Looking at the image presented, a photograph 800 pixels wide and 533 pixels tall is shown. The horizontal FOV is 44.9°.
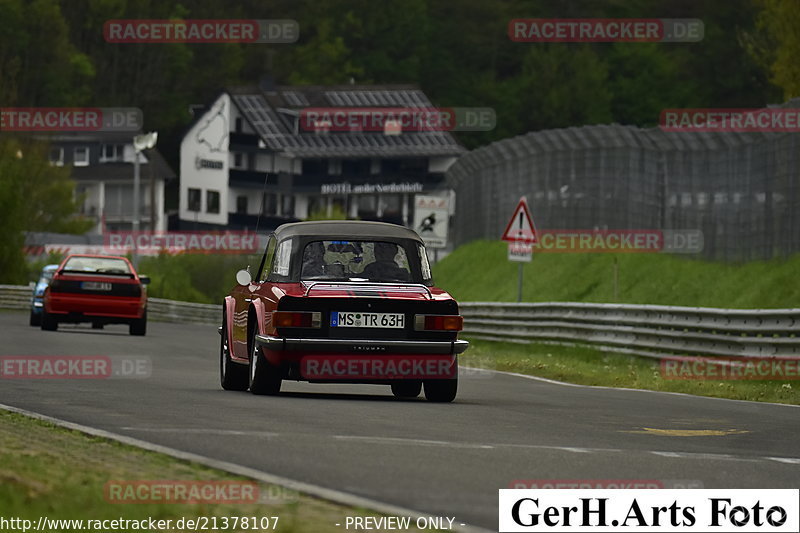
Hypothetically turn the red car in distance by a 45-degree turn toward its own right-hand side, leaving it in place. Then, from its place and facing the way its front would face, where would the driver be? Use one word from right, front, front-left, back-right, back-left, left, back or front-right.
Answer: back-right

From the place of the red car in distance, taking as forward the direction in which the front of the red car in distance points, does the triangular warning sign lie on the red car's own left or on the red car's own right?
on the red car's own right

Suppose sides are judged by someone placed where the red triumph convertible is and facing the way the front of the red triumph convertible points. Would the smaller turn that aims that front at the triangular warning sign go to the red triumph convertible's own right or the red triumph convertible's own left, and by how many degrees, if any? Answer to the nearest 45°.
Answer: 0° — it already faces it

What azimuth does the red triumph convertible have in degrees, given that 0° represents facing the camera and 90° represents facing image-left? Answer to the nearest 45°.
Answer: approximately 180°

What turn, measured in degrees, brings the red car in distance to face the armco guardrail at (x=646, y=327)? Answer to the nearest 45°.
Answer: approximately 135° to its right

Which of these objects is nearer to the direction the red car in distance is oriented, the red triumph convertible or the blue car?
the blue car

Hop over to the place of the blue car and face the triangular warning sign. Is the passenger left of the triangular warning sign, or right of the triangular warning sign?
right

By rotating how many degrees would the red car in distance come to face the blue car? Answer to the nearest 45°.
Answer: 0° — it already faces it

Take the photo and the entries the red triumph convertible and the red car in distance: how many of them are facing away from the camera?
2

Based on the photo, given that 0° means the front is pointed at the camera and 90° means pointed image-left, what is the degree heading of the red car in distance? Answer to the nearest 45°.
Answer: approximately 180°
